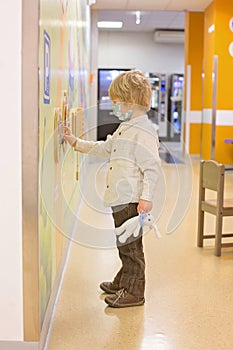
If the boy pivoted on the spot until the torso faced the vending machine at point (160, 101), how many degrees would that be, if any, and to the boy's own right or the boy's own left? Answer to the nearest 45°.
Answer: approximately 90° to the boy's own right

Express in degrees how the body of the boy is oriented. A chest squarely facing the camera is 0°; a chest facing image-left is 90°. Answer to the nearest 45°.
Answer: approximately 90°

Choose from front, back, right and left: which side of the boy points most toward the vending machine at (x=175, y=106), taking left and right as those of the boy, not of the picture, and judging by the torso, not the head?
right
